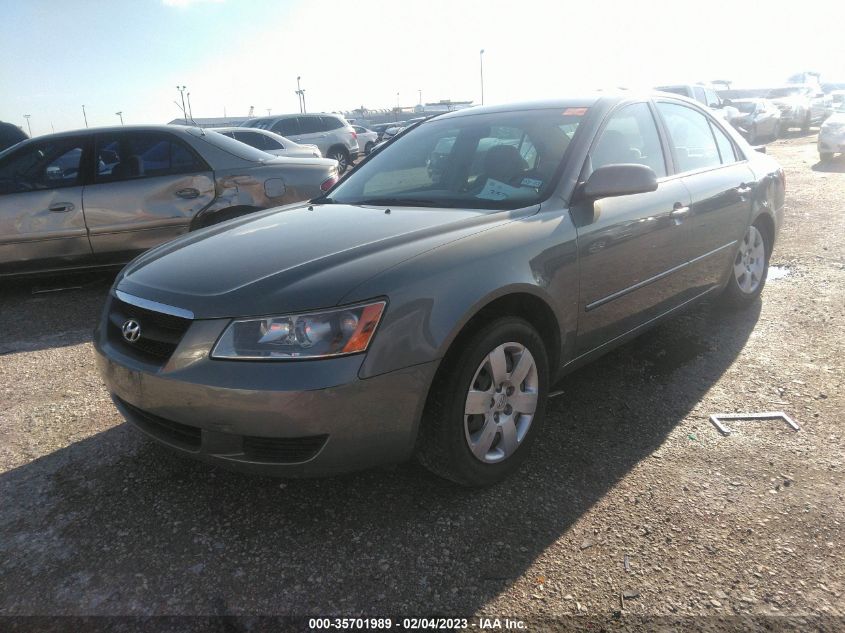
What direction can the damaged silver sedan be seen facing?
to the viewer's left

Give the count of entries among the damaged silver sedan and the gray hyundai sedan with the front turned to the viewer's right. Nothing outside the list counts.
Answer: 0

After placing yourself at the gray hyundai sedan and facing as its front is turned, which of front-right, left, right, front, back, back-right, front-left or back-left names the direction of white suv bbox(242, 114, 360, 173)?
back-right

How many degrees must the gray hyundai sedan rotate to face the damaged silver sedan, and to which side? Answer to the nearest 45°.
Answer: approximately 90° to its right

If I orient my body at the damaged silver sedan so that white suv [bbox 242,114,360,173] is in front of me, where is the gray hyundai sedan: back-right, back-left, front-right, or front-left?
back-right

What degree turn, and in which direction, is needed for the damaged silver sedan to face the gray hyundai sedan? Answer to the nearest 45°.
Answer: approximately 90° to its left
